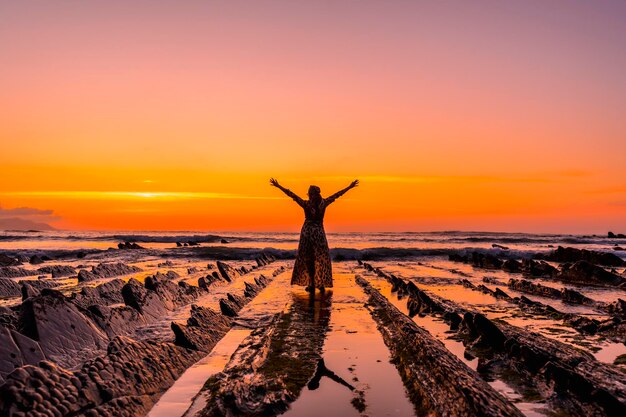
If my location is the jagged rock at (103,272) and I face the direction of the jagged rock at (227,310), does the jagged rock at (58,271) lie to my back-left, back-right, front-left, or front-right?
back-right

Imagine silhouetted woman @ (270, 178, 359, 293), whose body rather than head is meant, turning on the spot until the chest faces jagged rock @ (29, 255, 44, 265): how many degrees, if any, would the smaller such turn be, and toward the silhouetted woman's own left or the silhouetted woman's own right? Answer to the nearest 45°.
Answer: approximately 45° to the silhouetted woman's own left

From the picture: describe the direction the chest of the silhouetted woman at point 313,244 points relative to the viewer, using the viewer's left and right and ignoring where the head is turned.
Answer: facing away from the viewer

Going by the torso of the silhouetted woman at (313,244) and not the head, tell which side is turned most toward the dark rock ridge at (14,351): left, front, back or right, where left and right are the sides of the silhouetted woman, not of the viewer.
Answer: back

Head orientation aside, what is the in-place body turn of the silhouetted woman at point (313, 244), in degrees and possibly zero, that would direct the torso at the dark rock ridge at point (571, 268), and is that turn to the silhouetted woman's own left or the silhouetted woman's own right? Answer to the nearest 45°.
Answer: approximately 45° to the silhouetted woman's own right

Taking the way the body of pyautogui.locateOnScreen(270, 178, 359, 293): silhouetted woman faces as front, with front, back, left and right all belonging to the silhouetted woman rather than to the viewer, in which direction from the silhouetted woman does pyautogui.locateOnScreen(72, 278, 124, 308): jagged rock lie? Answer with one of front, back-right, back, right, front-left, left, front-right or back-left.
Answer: back-left

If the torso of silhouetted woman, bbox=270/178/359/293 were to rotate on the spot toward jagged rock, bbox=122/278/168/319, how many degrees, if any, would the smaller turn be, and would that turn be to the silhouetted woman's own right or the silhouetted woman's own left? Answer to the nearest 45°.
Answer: approximately 135° to the silhouetted woman's own left

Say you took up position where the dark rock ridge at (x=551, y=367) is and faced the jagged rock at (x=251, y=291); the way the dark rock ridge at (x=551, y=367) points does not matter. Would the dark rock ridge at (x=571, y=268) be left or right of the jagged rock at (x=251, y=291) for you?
right

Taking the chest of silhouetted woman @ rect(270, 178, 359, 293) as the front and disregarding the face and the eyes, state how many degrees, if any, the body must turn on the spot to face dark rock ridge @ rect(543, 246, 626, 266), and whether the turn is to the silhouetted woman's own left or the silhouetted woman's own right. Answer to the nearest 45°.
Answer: approximately 45° to the silhouetted woman's own right

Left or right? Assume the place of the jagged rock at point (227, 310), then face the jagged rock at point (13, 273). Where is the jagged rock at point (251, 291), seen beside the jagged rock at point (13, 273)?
right

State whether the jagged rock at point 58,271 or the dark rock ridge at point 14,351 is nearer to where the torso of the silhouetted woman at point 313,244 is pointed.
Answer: the jagged rock

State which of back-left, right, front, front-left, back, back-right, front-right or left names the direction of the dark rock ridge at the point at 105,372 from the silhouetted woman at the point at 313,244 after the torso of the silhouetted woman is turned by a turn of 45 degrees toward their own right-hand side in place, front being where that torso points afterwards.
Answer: back-right
